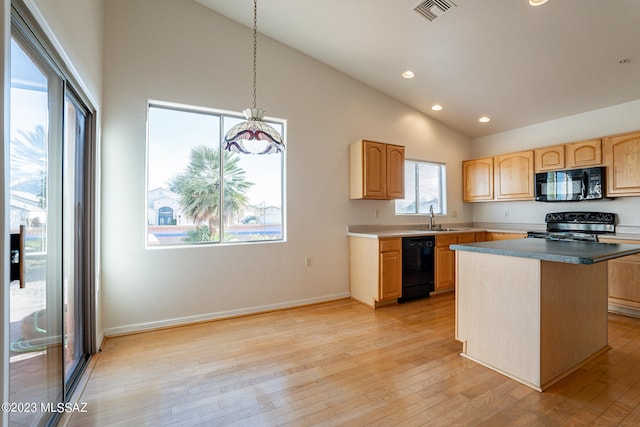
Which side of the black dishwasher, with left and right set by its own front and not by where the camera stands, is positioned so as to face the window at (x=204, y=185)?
right

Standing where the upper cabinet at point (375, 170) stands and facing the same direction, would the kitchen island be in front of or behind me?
in front

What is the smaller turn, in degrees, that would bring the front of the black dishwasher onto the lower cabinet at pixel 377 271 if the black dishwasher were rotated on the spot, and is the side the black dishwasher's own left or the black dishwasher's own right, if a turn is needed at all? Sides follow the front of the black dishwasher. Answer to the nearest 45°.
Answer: approximately 90° to the black dishwasher's own right

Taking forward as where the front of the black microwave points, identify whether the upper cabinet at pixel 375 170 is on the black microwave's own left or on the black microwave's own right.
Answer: on the black microwave's own right

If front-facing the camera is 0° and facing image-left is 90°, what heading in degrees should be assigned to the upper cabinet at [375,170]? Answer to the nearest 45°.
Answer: approximately 315°

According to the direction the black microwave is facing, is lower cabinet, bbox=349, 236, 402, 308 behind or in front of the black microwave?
in front

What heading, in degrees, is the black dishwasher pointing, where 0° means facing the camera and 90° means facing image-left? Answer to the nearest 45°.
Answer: approximately 315°

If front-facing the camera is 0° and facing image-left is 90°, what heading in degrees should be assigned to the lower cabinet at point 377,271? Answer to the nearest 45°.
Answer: approximately 315°

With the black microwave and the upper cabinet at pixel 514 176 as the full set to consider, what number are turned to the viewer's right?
0

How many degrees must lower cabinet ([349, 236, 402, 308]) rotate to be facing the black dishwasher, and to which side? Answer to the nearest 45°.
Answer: approximately 90° to its left

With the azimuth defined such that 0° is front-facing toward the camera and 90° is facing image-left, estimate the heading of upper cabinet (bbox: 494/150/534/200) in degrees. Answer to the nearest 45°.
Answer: approximately 45°

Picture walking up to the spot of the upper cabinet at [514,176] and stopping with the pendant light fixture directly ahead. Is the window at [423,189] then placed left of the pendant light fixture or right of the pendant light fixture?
right

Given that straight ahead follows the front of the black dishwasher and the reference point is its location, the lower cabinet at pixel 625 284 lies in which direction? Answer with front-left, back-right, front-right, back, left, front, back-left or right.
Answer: front-left
